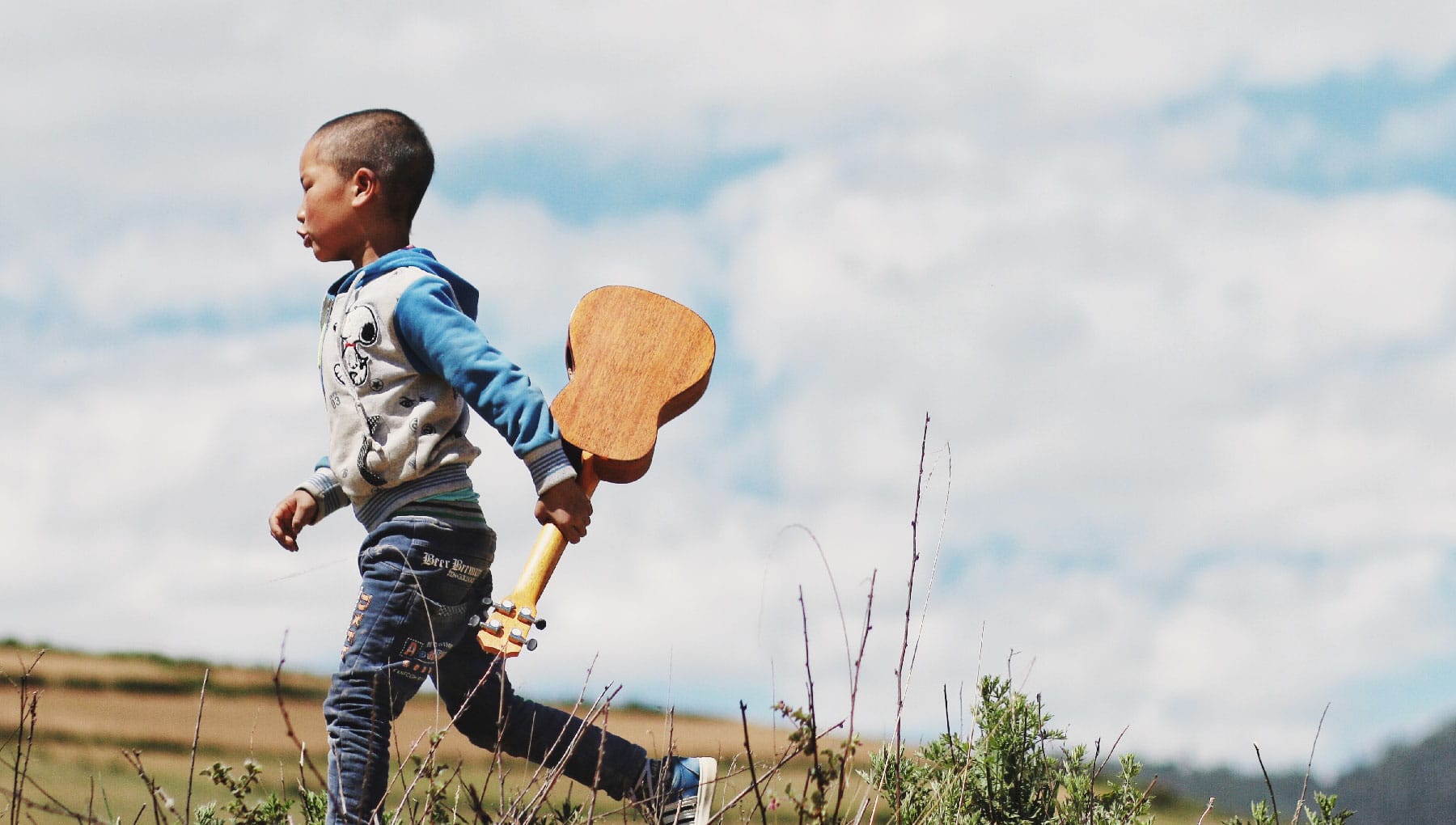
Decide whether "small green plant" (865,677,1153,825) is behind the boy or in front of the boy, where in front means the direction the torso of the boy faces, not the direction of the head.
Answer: behind

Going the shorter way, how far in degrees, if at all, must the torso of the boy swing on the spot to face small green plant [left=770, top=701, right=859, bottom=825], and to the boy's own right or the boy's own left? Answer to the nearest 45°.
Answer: approximately 135° to the boy's own left

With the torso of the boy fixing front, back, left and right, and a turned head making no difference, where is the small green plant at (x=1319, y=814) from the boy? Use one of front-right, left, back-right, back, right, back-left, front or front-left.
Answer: back

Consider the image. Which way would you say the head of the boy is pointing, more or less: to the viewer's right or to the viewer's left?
to the viewer's left

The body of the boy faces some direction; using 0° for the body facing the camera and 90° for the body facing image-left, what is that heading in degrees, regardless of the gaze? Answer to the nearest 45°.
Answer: approximately 90°
